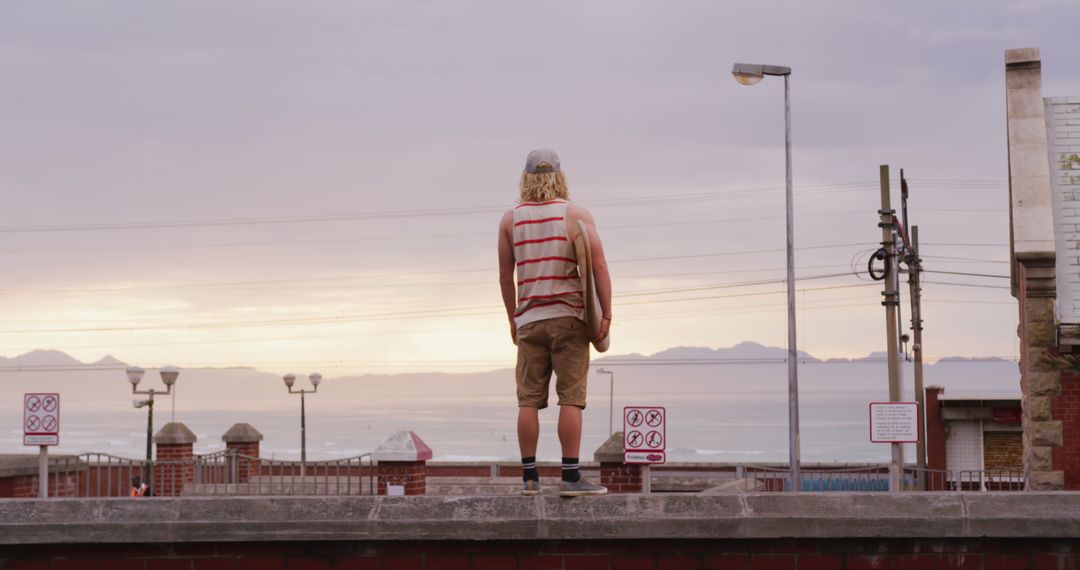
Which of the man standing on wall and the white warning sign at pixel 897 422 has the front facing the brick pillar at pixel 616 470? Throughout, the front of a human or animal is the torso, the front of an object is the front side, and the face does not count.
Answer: the man standing on wall

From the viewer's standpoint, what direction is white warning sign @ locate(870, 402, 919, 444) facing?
toward the camera

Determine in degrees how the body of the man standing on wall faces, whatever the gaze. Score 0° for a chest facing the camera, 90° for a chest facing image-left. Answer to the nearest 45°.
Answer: approximately 180°

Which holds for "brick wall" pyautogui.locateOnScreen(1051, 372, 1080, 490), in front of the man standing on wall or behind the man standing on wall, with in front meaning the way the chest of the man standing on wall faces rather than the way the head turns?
in front

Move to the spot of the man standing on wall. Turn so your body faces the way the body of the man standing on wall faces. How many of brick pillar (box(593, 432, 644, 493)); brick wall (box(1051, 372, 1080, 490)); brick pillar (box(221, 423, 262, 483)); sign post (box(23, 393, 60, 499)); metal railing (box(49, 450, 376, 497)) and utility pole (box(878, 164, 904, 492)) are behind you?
0

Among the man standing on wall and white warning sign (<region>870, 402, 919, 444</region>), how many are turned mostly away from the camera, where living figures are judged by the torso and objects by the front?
1

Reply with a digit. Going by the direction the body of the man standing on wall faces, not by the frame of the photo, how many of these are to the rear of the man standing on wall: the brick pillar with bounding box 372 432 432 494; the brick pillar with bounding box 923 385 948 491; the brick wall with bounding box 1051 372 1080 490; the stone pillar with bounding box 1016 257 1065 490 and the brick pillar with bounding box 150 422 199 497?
0

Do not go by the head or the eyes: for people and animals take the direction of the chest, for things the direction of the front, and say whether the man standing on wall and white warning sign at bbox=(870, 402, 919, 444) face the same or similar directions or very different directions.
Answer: very different directions

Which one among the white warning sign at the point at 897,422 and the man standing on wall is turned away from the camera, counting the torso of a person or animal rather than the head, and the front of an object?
the man standing on wall

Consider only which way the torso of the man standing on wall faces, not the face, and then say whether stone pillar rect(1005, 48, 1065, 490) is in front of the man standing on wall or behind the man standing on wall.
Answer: in front

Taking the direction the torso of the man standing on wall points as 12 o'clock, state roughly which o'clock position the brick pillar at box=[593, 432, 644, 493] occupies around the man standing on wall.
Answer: The brick pillar is roughly at 12 o'clock from the man standing on wall.

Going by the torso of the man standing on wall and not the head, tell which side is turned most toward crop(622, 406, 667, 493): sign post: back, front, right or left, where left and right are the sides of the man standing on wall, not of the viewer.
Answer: front

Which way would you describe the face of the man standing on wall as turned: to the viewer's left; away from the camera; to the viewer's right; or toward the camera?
away from the camera
